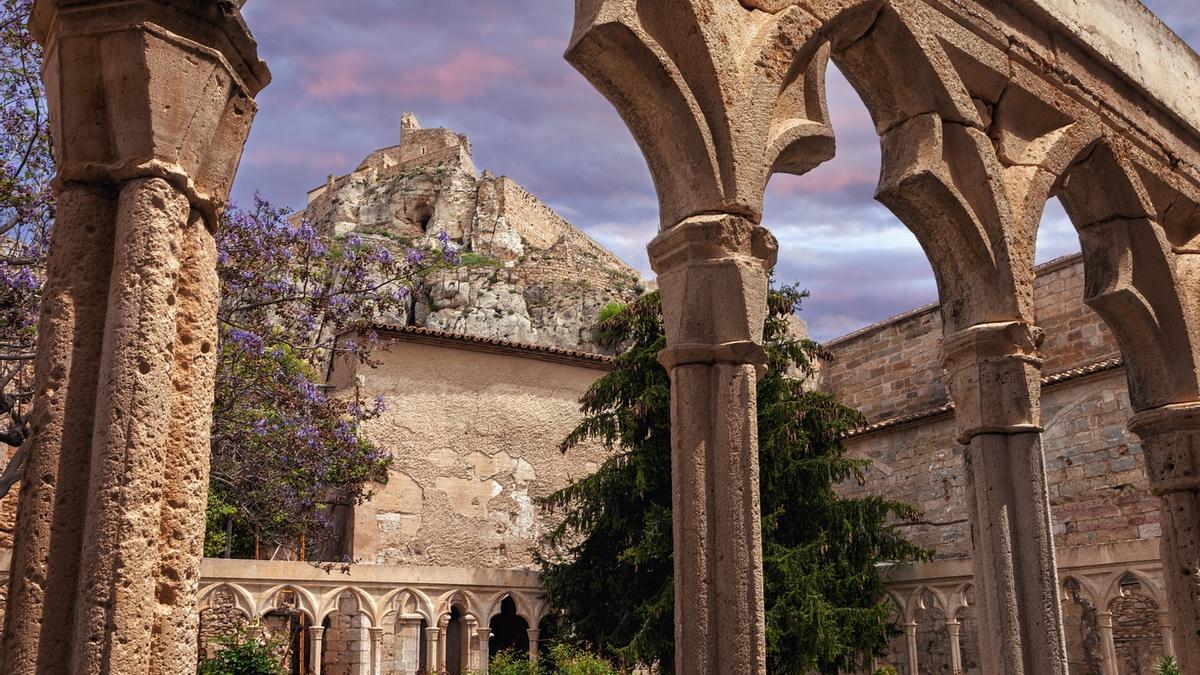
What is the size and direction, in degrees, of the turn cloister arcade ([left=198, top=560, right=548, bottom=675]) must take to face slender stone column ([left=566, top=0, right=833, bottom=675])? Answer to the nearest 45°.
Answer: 0° — it already faces it

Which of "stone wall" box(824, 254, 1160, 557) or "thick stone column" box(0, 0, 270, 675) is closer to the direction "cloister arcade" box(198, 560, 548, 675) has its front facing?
the thick stone column

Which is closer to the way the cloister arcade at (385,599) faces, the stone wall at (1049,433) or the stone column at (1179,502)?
the stone column

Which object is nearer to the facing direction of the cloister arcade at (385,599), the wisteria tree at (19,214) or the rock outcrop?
the wisteria tree

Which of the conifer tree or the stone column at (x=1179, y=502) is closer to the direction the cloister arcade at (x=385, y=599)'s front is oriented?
the stone column

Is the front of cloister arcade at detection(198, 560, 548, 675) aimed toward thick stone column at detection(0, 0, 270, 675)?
yes

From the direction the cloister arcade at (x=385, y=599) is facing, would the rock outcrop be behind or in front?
behind

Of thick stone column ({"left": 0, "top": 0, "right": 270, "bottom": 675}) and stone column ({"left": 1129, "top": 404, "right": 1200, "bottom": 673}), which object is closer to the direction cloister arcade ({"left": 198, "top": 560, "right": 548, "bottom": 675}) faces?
the thick stone column

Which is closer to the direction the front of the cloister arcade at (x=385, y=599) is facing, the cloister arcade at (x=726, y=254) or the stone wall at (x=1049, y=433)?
the cloister arcade

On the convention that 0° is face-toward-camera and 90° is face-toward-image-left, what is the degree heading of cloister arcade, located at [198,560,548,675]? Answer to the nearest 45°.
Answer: approximately 0°

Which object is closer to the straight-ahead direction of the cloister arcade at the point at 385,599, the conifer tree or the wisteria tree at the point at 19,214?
the wisteria tree
